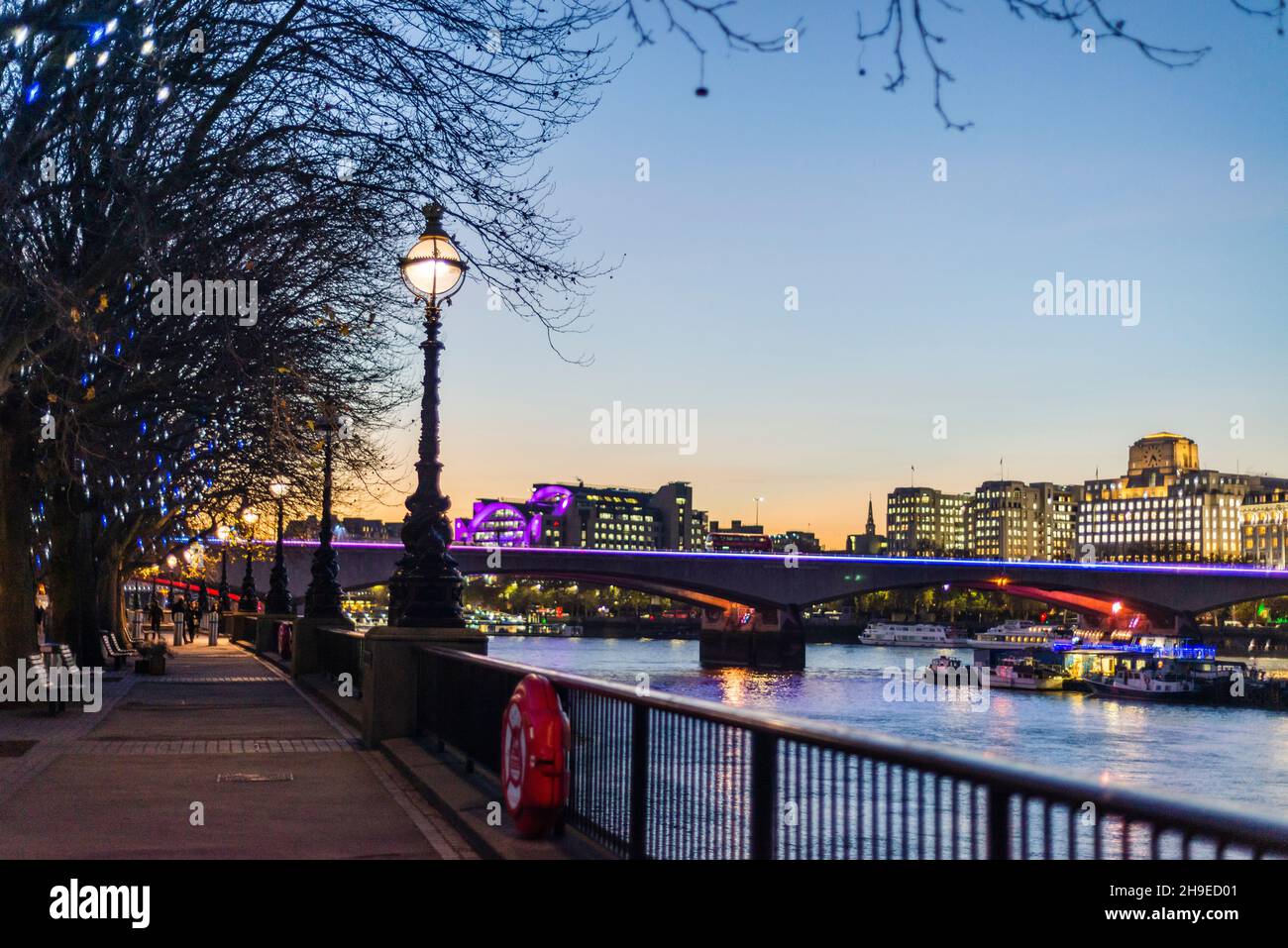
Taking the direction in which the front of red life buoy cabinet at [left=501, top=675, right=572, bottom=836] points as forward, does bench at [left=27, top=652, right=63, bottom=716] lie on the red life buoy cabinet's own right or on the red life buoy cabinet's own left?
on the red life buoy cabinet's own right

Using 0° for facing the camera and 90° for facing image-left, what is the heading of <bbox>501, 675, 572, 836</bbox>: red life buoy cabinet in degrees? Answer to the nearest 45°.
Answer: approximately 90°

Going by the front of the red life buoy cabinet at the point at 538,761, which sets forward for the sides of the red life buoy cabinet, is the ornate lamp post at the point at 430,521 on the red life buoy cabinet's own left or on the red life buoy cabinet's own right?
on the red life buoy cabinet's own right

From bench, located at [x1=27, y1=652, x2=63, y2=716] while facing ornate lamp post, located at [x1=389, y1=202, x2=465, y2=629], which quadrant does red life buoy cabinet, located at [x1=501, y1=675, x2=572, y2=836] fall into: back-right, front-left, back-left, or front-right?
front-right

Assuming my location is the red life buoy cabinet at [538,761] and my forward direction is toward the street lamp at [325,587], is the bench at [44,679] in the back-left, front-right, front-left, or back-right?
front-left

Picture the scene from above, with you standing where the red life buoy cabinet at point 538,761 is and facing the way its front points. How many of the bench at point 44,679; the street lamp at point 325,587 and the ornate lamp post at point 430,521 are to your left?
0
